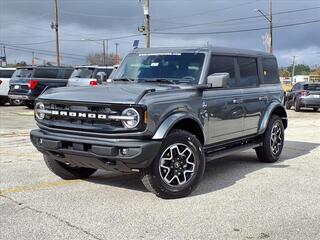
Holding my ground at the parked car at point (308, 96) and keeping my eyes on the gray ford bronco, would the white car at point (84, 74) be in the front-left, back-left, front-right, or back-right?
front-right

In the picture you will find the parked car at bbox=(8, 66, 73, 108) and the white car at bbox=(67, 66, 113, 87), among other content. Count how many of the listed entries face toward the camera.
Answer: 0

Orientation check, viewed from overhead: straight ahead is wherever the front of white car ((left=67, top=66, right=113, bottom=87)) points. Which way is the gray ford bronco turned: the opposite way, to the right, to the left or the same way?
the opposite way

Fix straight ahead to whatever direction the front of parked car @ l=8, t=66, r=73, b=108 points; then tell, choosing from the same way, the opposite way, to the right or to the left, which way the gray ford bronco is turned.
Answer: the opposite way

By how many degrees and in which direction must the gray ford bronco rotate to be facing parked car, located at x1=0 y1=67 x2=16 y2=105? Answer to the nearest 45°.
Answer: approximately 90° to its right

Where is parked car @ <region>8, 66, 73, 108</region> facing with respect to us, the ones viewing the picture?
facing away from the viewer and to the right of the viewer

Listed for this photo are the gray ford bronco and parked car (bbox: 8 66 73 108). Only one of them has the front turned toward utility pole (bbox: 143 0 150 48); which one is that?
the parked car

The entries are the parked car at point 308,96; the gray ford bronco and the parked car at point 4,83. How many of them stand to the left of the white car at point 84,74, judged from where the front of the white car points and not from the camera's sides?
1

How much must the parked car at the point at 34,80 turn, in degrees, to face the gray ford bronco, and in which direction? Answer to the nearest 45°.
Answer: approximately 135° to its right

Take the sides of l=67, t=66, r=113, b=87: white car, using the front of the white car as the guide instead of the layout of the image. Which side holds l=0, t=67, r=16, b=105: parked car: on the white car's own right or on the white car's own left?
on the white car's own left

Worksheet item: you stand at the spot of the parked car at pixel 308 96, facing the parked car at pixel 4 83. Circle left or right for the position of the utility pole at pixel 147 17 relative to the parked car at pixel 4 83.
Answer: right

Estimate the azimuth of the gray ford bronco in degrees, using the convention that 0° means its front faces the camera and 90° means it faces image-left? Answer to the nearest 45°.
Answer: approximately 45°

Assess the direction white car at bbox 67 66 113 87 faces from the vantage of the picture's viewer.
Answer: facing away from the viewer and to the right of the viewer
